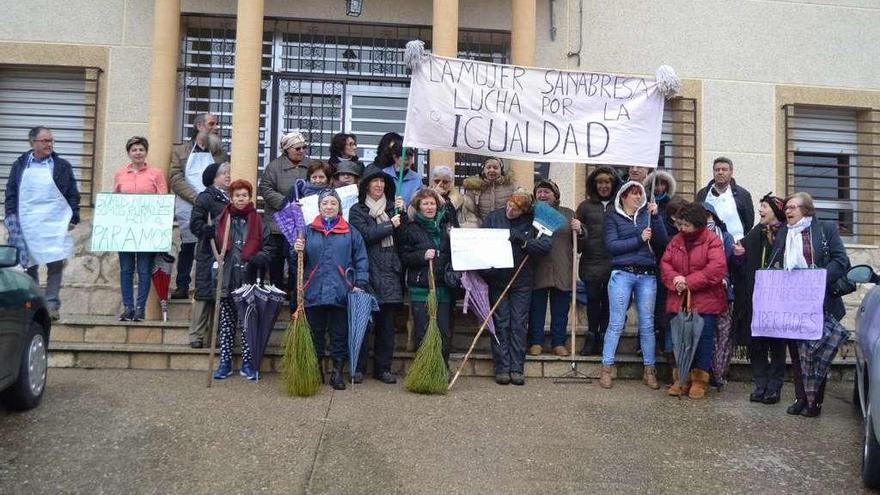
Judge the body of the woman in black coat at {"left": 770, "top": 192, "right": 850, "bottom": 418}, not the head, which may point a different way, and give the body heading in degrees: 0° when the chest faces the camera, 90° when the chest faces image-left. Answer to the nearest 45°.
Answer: approximately 45°

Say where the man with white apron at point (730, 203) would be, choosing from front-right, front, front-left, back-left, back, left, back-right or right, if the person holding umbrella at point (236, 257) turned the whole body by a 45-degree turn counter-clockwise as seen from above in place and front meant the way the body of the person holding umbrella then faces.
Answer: front-left

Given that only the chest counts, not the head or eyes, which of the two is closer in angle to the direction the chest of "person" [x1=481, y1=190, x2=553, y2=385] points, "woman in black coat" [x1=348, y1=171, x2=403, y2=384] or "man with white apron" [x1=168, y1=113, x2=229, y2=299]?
the woman in black coat

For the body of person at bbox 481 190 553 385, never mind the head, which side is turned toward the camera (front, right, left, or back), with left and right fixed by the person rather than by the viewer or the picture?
front

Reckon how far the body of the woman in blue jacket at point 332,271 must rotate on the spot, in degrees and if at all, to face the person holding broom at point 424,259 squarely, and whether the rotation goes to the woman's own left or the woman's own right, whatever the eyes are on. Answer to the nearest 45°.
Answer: approximately 90° to the woman's own left

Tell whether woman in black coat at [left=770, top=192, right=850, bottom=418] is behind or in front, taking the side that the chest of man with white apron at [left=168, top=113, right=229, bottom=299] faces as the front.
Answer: in front

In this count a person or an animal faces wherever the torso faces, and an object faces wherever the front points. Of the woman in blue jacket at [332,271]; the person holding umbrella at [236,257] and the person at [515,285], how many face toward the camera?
3

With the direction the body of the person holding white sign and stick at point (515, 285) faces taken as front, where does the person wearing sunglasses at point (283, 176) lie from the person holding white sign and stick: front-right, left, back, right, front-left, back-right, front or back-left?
right

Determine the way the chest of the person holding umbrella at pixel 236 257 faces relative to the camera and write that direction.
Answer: toward the camera

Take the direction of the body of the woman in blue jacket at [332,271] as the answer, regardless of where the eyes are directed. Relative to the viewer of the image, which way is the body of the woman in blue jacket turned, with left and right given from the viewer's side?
facing the viewer

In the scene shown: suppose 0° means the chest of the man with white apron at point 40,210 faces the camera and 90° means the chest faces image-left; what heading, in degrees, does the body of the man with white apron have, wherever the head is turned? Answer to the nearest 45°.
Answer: approximately 0°

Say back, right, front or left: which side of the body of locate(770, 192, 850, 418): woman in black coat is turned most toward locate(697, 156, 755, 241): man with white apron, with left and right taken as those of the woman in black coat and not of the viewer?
right

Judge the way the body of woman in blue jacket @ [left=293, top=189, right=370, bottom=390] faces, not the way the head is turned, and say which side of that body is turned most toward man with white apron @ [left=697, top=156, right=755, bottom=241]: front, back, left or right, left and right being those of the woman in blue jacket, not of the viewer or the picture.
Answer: left
